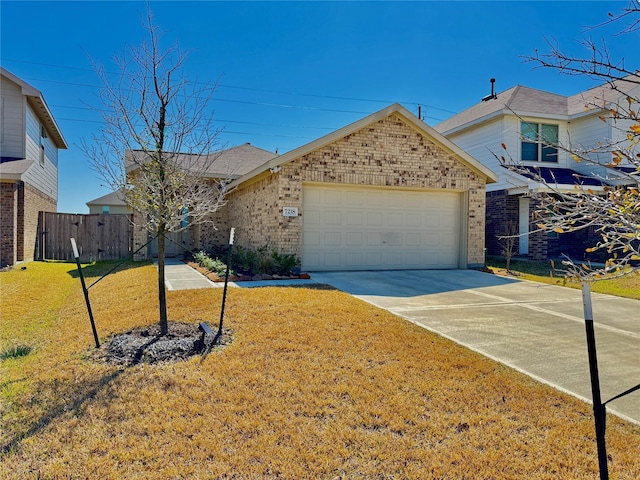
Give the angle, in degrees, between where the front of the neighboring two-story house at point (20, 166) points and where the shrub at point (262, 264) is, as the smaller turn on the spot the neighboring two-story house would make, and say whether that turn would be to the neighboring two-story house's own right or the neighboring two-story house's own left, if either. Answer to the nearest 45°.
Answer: approximately 45° to the neighboring two-story house's own left

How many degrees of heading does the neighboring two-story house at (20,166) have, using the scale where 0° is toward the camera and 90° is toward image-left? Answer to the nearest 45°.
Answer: approximately 0°

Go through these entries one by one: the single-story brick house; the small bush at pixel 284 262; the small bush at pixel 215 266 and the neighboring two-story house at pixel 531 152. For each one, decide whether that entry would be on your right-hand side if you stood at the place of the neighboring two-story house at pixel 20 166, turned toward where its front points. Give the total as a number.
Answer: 0

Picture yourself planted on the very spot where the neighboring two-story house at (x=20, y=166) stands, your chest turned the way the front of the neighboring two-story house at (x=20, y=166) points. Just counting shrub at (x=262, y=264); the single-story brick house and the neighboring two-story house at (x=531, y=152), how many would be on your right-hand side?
0

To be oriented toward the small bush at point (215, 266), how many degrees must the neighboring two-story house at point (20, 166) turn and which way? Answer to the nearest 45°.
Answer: approximately 45° to its left

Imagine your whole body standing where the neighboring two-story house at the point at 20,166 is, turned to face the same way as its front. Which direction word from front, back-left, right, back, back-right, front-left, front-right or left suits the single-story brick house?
front-left

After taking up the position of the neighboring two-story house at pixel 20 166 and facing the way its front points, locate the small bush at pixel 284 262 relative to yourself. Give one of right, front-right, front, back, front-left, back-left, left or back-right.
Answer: front-left

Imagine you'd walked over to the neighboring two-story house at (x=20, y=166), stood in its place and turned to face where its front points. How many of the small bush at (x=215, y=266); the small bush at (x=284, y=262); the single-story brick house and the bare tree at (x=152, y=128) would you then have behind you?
0

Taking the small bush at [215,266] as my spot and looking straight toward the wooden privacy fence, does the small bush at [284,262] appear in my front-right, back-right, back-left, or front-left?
back-right

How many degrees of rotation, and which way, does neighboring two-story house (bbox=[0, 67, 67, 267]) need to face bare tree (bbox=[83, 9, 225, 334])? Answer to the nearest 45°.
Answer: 0° — it already faces it

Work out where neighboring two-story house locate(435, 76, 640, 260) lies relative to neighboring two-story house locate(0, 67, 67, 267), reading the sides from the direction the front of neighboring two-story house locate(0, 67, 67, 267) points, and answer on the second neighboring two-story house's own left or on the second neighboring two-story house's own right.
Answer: on the second neighboring two-story house's own left

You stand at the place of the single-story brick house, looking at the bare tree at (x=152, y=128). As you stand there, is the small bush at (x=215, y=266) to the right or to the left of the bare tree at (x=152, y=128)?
right
